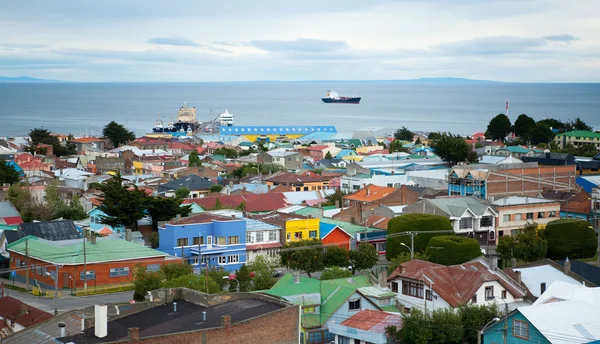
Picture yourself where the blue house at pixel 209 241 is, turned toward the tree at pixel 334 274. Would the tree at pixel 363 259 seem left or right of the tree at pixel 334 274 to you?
left

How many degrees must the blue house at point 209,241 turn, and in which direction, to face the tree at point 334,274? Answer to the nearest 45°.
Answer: approximately 45° to its left

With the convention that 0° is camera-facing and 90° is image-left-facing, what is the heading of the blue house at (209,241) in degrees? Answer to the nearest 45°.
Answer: approximately 0°

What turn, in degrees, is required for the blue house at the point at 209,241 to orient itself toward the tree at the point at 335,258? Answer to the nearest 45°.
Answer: approximately 45° to its left

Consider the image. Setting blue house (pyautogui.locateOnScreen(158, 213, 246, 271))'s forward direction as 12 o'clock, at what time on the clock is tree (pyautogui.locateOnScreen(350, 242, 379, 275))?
The tree is roughly at 10 o'clock from the blue house.

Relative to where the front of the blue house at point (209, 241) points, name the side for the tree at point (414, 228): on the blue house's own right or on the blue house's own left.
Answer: on the blue house's own left

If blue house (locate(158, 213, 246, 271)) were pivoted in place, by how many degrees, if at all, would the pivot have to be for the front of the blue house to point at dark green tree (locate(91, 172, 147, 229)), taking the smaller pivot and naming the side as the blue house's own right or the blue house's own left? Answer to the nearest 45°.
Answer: approximately 135° to the blue house's own right
